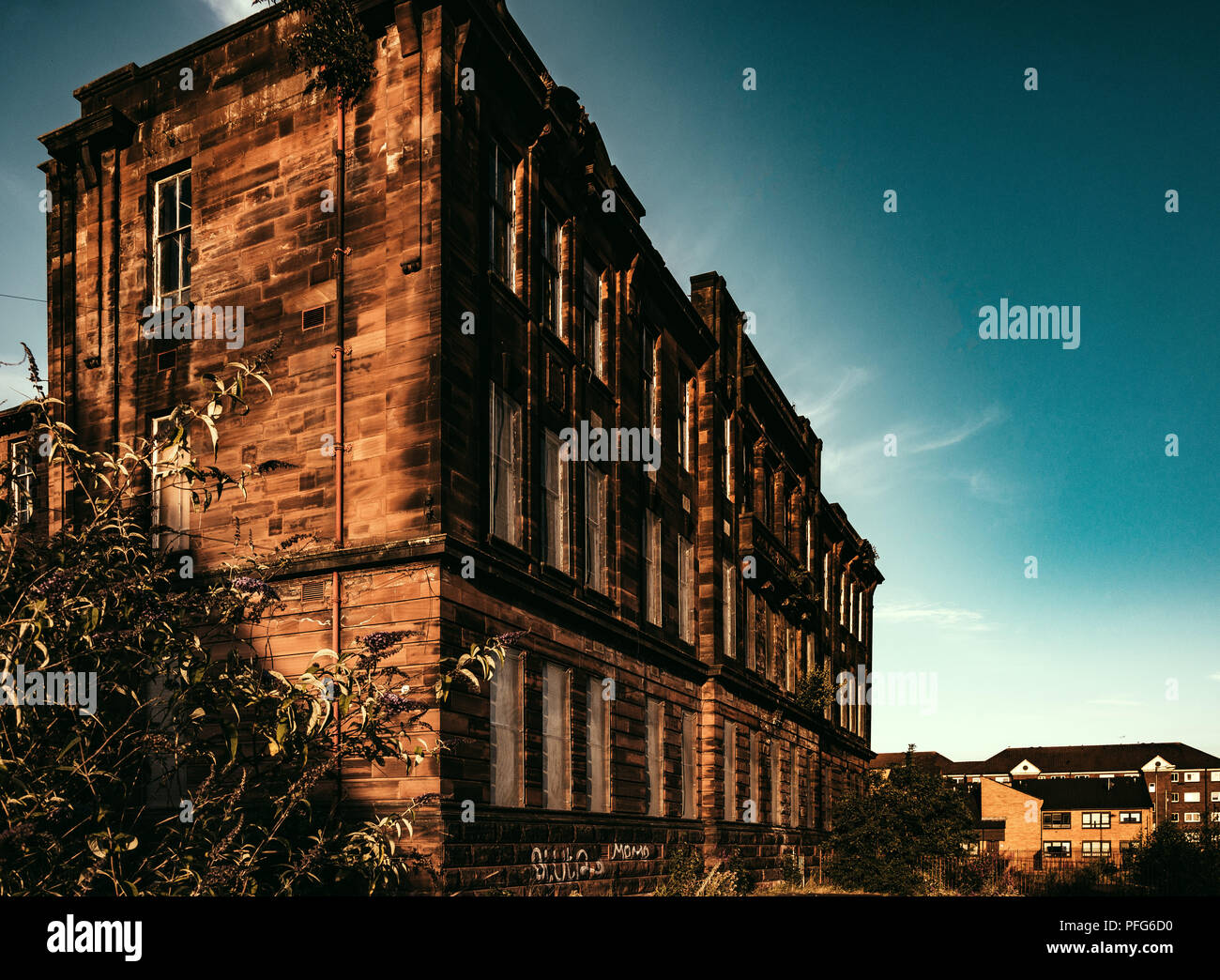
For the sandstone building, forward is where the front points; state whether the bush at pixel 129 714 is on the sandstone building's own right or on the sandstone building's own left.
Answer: on the sandstone building's own right

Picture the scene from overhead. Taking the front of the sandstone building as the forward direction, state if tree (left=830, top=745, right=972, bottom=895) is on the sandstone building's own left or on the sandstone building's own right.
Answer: on the sandstone building's own left
